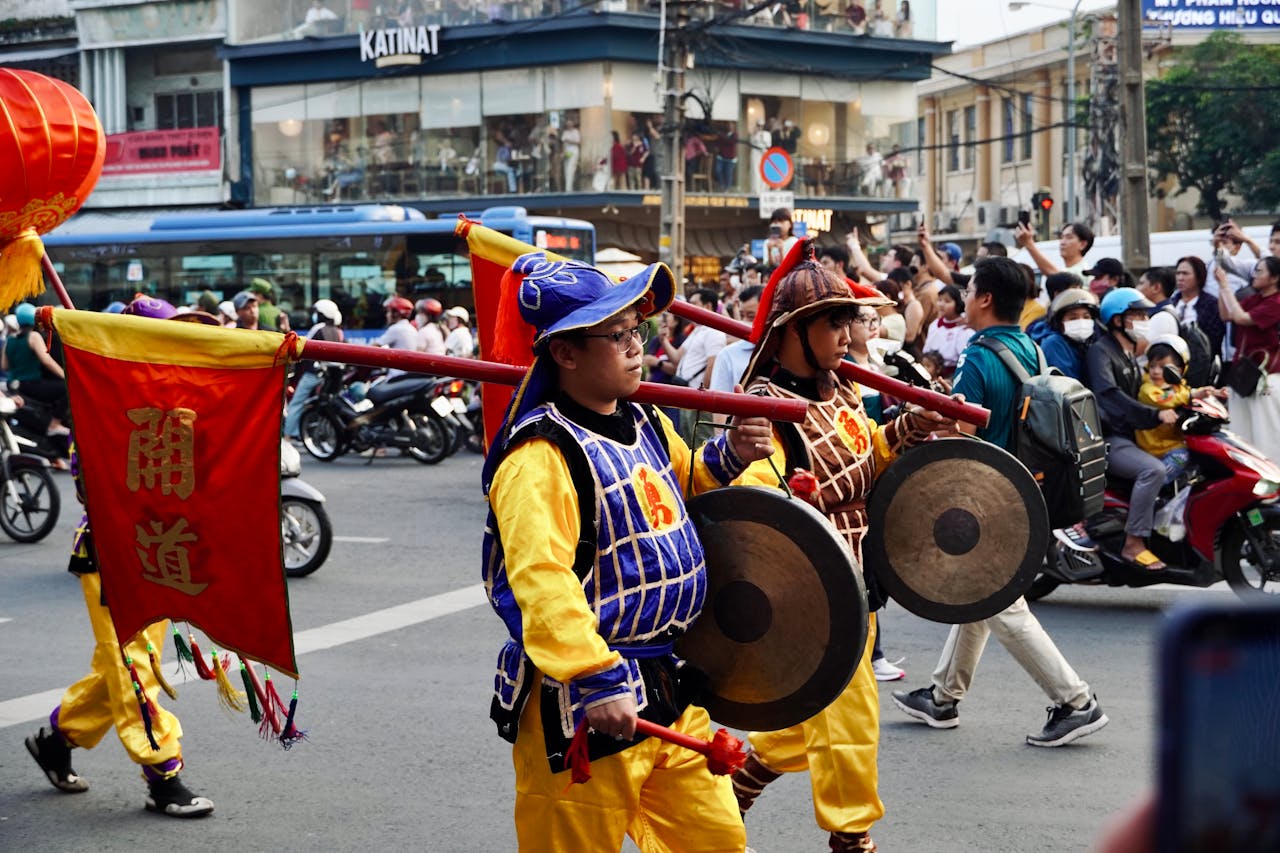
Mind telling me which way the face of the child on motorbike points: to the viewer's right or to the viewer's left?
to the viewer's left

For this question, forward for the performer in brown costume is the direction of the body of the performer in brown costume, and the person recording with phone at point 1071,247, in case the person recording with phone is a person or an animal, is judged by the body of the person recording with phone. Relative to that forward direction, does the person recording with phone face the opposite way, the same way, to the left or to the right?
to the right

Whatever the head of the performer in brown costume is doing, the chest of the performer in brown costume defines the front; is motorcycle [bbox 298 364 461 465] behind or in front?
behind

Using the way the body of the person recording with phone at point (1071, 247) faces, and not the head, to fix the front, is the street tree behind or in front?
behind

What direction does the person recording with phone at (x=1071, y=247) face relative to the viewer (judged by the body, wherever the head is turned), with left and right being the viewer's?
facing the viewer and to the left of the viewer

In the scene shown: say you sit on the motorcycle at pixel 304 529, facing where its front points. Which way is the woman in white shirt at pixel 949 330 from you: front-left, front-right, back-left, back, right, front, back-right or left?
front

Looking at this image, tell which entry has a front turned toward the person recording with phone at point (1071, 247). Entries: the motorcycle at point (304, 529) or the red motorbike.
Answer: the motorcycle

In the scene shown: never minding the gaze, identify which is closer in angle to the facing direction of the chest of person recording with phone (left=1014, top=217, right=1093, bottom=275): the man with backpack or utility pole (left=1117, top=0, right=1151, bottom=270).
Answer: the man with backpack

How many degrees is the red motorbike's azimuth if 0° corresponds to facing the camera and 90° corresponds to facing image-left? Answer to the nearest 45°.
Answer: approximately 270°

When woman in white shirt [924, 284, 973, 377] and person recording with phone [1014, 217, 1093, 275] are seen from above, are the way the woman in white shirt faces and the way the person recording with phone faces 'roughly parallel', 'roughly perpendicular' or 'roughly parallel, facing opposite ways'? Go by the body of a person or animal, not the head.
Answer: roughly parallel

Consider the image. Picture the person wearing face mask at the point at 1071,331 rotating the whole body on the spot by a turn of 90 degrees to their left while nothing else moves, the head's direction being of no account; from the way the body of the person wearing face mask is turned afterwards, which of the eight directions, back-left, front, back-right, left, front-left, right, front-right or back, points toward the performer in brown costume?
back-right

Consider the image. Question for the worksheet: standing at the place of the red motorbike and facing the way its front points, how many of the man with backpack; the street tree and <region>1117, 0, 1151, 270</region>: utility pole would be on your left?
2

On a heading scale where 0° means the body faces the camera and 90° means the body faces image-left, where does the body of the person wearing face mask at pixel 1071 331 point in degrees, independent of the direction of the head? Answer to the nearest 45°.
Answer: approximately 315°
